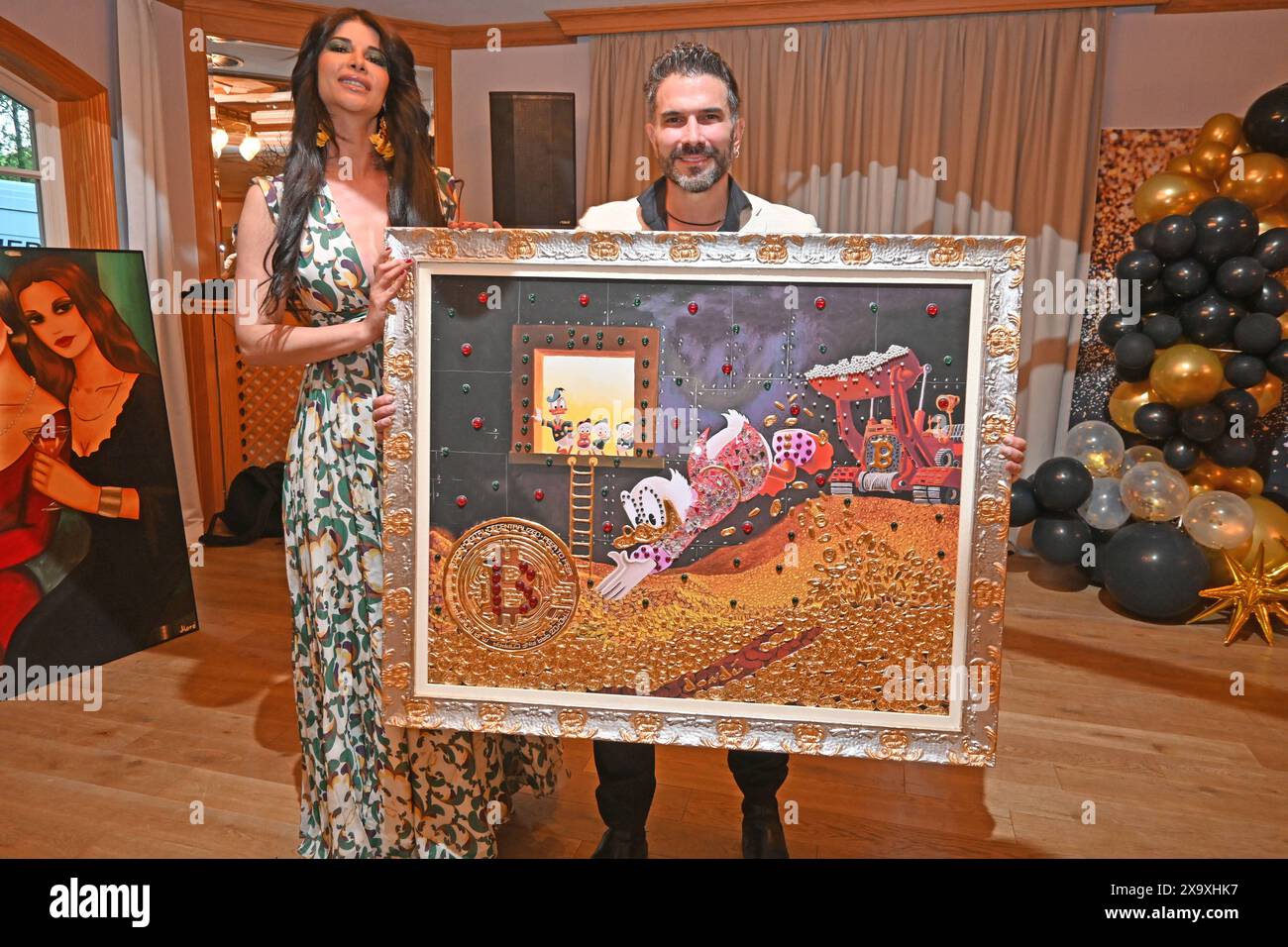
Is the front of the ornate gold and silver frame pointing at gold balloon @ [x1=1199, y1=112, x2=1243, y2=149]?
no

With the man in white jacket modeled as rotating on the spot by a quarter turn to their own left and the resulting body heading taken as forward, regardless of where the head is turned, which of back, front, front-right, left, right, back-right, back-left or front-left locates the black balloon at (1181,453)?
front-left

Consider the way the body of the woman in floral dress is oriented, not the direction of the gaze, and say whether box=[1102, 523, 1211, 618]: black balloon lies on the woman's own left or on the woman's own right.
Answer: on the woman's own left

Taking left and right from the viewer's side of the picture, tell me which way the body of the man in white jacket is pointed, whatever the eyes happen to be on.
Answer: facing the viewer

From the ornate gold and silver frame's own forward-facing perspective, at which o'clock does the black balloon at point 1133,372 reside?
The black balloon is roughly at 7 o'clock from the ornate gold and silver frame.

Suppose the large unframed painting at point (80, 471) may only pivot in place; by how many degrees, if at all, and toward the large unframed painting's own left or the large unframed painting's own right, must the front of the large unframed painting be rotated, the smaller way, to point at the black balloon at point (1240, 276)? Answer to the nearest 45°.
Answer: approximately 45° to the large unframed painting's own left

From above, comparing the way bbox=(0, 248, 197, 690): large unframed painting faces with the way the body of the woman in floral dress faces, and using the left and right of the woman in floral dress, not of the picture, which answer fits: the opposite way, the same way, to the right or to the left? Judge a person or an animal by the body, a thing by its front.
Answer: the same way

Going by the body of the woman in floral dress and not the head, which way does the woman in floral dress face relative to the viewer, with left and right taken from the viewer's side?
facing the viewer and to the right of the viewer

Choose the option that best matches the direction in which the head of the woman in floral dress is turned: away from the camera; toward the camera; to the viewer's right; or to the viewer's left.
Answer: toward the camera

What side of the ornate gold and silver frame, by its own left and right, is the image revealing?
front

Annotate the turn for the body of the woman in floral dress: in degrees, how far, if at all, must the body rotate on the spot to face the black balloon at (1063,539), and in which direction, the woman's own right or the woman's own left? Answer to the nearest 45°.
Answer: approximately 90° to the woman's own left

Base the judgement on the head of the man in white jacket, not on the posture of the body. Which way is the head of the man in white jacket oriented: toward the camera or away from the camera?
toward the camera

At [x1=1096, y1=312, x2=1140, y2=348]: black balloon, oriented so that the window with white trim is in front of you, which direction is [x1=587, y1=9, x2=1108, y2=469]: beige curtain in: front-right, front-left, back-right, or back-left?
front-right
